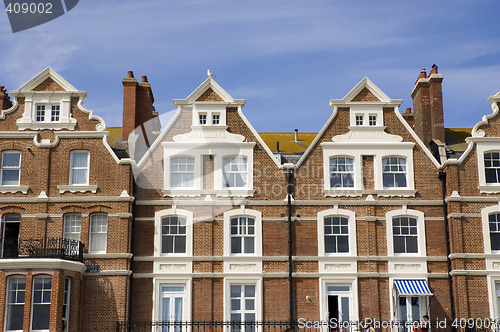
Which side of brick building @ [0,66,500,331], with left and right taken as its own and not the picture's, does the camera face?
front
